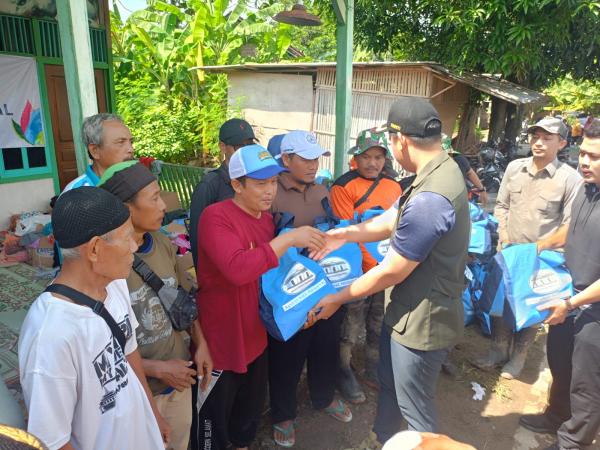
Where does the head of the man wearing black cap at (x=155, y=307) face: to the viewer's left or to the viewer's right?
to the viewer's right

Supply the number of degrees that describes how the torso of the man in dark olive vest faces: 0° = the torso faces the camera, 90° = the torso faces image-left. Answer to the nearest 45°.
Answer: approximately 135°

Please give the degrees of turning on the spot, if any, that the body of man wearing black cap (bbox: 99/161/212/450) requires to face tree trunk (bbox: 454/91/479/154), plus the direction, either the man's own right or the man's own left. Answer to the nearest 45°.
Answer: approximately 90° to the man's own left

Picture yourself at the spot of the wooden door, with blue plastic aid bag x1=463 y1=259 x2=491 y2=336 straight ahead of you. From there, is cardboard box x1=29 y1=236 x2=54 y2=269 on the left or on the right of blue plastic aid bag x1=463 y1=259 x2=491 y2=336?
right

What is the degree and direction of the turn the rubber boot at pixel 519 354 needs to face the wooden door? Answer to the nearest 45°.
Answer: approximately 45° to its right

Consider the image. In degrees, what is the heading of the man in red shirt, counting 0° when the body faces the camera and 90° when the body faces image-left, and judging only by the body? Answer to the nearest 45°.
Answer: approximately 315°

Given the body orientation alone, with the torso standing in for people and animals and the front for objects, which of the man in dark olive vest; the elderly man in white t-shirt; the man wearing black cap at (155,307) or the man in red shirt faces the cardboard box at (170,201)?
the man in dark olive vest

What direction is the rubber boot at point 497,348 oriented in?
to the viewer's left
